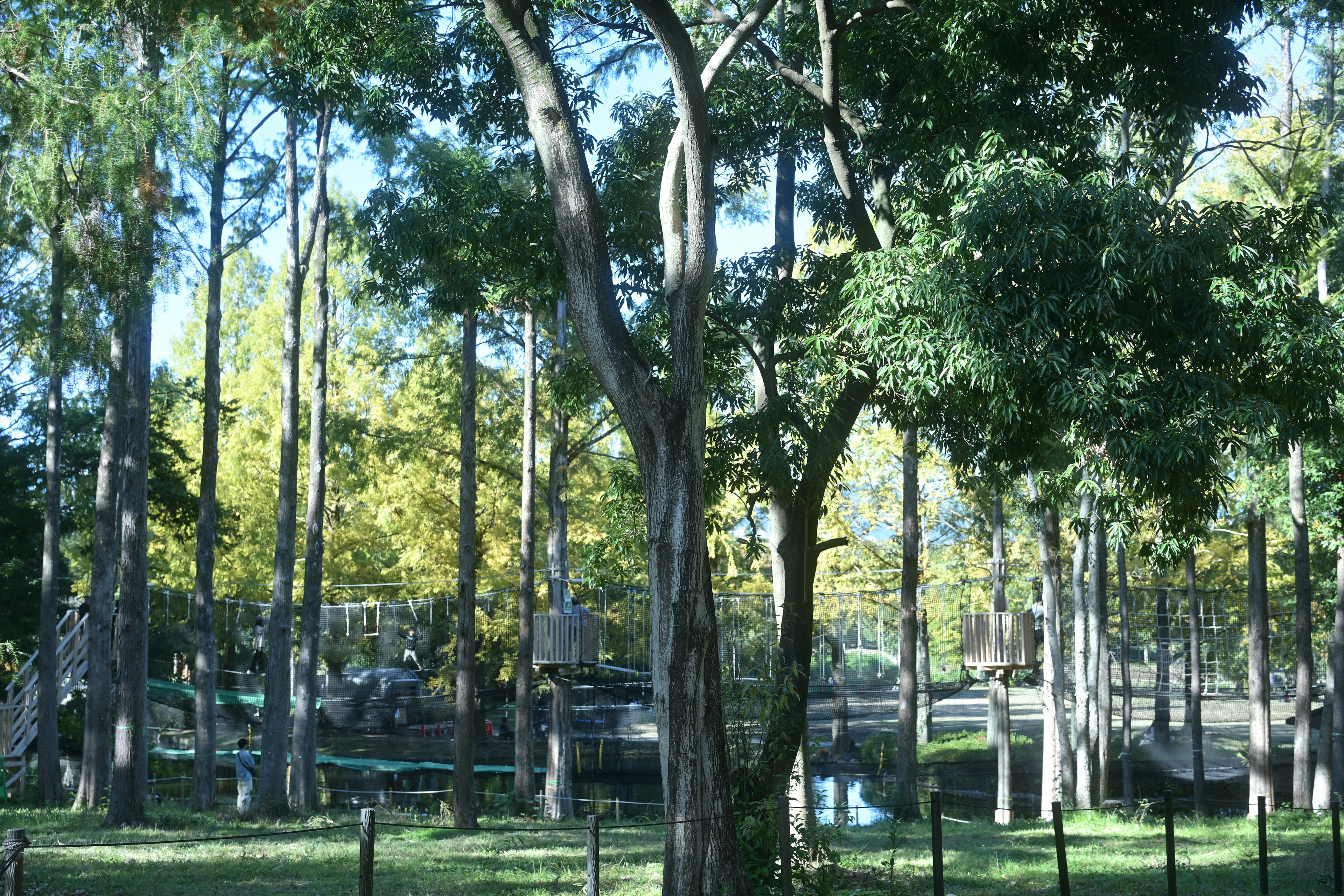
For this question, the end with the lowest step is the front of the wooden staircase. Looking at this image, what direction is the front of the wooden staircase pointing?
to the viewer's left

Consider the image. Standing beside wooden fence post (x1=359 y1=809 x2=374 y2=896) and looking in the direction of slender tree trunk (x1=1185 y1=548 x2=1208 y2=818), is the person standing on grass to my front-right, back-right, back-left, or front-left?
front-left

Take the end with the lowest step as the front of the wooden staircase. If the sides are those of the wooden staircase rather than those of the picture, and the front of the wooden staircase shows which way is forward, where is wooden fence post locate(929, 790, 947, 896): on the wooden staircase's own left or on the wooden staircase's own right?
on the wooden staircase's own left

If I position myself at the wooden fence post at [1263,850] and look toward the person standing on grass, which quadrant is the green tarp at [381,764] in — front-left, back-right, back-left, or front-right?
front-right

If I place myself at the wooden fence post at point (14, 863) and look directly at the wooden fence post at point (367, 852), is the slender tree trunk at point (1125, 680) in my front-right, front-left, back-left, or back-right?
front-left

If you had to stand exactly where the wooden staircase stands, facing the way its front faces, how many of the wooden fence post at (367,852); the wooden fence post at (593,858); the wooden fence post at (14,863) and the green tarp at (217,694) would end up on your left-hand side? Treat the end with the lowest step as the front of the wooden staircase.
3

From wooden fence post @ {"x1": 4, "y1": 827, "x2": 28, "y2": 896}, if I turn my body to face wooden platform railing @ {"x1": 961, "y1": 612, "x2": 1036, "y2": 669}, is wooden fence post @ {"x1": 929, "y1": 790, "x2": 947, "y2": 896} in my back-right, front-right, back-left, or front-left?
front-right

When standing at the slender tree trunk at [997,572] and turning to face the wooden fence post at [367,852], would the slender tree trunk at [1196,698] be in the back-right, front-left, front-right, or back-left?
back-left

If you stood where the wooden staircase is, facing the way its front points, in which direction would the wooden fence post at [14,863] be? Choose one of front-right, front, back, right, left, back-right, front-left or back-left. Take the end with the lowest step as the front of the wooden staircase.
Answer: left

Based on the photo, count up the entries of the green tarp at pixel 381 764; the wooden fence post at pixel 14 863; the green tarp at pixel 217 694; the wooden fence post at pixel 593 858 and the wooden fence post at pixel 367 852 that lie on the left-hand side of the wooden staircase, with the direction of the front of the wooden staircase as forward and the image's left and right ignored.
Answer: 3

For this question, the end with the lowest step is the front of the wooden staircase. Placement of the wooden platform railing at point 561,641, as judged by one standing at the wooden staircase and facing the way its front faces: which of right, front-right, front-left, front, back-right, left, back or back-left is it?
back-left

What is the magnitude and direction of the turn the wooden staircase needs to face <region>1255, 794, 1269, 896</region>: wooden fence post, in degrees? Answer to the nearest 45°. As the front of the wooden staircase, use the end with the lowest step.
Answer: approximately 135° to its left
